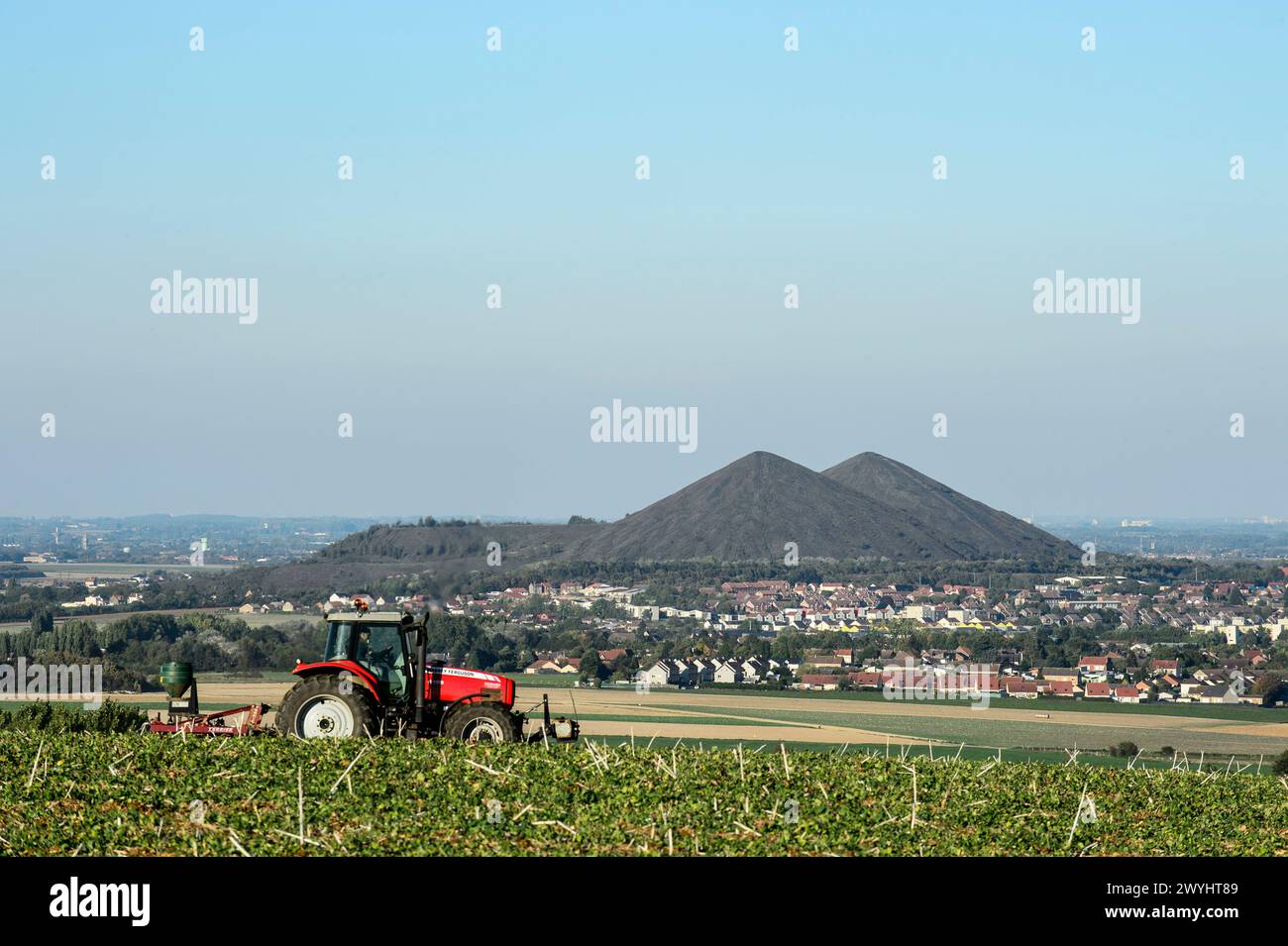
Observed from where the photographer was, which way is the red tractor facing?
facing to the right of the viewer
